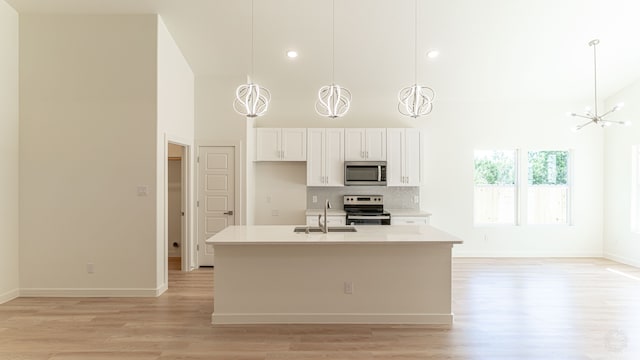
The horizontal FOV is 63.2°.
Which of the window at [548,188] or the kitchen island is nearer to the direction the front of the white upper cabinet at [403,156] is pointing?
the kitchen island

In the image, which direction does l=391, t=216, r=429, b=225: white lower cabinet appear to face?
toward the camera

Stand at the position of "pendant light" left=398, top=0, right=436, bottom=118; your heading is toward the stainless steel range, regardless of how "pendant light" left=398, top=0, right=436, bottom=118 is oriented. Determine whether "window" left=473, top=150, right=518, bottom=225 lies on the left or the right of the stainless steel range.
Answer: right

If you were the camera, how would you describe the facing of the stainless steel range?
facing the viewer

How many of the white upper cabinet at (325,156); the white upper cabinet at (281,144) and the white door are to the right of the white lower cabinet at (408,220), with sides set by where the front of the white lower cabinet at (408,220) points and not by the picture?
3

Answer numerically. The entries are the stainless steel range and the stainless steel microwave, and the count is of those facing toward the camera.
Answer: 2

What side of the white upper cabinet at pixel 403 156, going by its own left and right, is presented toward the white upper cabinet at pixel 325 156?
right

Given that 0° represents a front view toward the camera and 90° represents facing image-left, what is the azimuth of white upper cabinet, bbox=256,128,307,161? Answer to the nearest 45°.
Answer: approximately 0°

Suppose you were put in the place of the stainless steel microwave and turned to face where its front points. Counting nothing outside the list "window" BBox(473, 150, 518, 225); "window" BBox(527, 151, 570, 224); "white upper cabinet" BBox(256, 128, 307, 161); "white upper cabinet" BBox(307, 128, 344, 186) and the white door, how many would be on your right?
3

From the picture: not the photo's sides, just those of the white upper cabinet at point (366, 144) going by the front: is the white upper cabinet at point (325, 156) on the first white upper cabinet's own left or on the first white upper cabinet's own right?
on the first white upper cabinet's own right

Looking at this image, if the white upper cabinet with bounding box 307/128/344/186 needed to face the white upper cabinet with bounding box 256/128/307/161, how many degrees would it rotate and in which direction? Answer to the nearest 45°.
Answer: approximately 90° to its right
